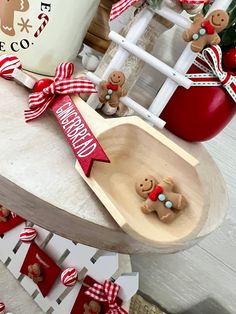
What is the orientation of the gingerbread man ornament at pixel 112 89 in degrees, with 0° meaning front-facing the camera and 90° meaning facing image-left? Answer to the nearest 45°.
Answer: approximately 0°
